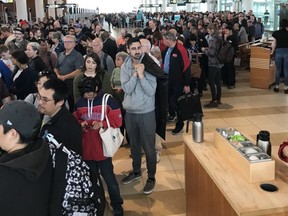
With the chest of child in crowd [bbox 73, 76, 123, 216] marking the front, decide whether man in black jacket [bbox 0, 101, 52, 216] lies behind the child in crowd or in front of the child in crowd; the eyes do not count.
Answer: in front

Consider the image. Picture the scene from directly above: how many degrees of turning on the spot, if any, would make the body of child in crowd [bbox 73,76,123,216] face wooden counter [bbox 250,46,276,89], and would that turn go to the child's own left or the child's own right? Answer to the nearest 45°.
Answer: approximately 135° to the child's own left

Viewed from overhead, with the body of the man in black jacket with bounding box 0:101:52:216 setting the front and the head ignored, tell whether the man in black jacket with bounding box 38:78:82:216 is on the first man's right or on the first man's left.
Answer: on the first man's right

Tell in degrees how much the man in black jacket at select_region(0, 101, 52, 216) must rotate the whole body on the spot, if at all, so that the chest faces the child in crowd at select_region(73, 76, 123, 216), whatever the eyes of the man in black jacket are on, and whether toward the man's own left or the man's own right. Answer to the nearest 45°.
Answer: approximately 45° to the man's own right

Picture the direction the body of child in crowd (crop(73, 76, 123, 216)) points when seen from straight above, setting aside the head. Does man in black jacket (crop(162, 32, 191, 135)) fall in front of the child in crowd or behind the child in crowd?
behind

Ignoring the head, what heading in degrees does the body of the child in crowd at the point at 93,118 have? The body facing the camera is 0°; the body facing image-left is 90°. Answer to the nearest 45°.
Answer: approximately 0°

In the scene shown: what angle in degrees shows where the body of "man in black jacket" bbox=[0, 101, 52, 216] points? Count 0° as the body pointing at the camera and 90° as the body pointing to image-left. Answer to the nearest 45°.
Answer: approximately 135°

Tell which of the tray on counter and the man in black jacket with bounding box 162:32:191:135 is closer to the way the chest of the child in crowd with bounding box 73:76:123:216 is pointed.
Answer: the tray on counter

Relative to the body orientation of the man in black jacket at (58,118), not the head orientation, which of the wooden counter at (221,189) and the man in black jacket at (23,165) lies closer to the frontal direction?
the man in black jacket

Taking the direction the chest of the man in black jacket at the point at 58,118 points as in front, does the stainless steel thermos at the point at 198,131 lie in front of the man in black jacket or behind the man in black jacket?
behind

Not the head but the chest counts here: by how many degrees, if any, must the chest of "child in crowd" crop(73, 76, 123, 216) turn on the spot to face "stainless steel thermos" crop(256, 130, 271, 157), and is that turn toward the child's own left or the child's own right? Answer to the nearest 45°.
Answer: approximately 45° to the child's own left
